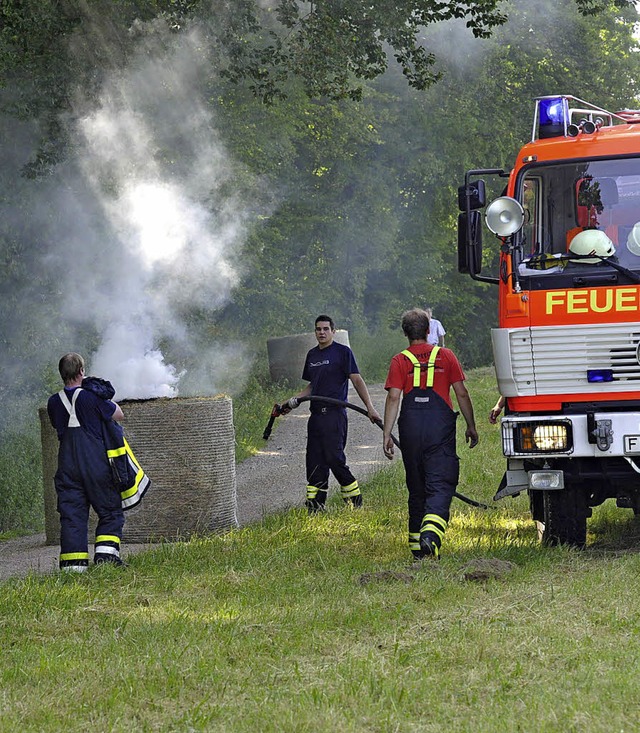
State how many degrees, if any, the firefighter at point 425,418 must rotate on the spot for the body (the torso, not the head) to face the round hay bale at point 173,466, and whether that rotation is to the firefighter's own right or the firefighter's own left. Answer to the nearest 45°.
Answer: approximately 45° to the firefighter's own left

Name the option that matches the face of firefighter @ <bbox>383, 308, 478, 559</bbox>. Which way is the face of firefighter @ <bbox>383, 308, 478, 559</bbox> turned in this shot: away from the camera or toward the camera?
away from the camera

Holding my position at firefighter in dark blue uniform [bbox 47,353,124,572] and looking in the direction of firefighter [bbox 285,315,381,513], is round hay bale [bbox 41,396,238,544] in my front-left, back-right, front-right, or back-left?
front-left

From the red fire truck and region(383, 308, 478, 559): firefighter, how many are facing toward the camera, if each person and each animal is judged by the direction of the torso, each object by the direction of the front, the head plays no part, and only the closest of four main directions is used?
1

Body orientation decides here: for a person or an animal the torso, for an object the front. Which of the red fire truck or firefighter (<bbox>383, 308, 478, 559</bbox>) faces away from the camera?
the firefighter

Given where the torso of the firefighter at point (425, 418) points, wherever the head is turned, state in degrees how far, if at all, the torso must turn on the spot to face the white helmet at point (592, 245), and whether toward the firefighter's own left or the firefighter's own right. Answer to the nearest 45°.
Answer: approximately 90° to the firefighter's own right

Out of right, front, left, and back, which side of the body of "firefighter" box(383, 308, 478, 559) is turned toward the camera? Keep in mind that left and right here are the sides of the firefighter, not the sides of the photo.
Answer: back

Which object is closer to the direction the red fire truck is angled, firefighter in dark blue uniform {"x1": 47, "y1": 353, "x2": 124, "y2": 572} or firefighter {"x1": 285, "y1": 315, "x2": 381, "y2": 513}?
the firefighter in dark blue uniform

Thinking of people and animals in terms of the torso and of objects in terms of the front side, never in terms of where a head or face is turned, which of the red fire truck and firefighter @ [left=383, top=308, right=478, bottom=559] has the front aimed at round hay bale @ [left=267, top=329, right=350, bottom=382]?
the firefighter

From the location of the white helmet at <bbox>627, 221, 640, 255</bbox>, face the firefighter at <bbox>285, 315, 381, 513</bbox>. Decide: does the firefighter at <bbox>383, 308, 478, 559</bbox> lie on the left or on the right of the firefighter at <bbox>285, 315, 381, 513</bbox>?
left

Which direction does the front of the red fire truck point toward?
toward the camera

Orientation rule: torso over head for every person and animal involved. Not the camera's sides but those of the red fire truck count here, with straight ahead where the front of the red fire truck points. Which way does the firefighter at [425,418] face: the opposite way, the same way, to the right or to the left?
the opposite way

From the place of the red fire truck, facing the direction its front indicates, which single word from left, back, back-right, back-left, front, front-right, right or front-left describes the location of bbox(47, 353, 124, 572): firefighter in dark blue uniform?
right

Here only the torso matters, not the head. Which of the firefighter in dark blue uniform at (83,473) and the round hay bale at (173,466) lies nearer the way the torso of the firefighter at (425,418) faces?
the round hay bale
